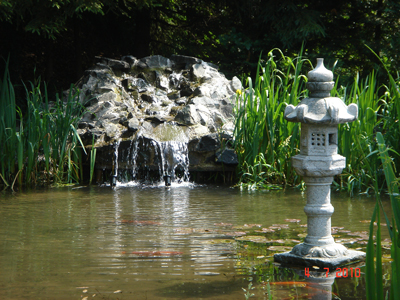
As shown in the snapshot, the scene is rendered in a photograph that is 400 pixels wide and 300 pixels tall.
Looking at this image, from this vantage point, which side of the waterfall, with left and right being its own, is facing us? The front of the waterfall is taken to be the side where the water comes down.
front

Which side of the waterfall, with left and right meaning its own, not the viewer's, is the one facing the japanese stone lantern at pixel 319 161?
front

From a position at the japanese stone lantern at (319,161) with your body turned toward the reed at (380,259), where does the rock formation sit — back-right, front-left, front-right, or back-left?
back-right

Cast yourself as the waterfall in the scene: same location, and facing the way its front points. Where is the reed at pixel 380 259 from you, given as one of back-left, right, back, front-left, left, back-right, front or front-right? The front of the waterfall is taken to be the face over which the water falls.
front
